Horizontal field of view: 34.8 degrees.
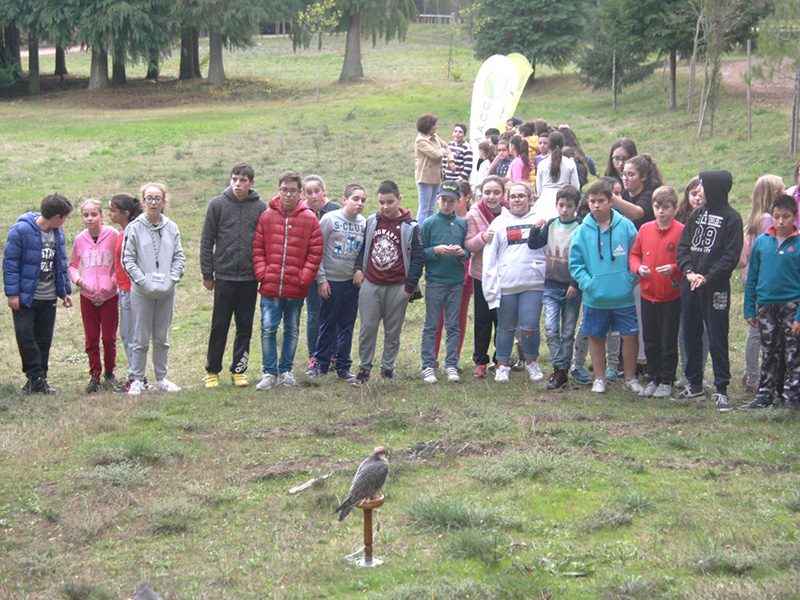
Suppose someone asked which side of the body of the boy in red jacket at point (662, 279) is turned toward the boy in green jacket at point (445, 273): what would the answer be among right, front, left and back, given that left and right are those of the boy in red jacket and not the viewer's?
right

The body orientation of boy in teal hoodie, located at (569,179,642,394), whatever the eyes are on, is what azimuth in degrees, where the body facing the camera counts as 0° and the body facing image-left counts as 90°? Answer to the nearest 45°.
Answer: approximately 0°

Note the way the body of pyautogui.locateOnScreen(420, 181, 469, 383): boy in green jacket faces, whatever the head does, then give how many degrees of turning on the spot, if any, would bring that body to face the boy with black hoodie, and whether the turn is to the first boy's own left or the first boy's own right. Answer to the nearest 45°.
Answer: approximately 45° to the first boy's own left

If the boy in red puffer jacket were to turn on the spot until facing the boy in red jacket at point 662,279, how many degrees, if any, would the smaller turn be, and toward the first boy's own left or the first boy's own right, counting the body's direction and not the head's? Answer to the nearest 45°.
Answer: approximately 90° to the first boy's own left

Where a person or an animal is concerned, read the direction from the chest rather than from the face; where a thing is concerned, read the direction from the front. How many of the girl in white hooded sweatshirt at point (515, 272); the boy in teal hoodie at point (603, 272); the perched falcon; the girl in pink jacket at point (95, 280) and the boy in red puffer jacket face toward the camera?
4

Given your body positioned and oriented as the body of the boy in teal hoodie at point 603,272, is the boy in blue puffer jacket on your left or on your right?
on your right

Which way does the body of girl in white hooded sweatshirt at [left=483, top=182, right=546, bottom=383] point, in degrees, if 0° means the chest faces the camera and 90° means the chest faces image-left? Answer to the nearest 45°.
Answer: approximately 0°

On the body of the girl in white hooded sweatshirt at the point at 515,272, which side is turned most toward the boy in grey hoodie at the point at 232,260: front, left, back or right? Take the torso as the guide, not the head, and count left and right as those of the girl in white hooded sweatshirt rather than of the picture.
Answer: right

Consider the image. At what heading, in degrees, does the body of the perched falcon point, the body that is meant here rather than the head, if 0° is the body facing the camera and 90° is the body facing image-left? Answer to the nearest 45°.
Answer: approximately 225°
